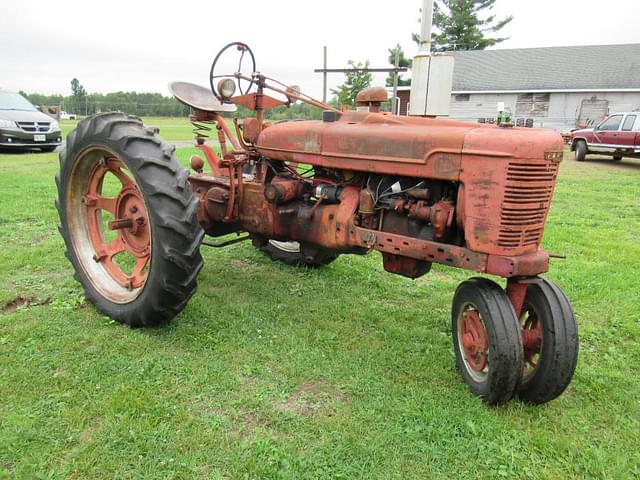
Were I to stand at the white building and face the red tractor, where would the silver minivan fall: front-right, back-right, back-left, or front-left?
front-right

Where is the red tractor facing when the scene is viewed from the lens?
facing the viewer and to the right of the viewer

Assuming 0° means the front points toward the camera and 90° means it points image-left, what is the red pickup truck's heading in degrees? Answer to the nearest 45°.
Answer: approximately 90°

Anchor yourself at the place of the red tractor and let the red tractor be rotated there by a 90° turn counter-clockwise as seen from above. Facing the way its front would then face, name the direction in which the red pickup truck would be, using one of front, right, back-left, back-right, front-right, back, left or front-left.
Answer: front

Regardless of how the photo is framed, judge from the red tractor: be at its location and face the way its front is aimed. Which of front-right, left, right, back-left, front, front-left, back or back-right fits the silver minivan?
back

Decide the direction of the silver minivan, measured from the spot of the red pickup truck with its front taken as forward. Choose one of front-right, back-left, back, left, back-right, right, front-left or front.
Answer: front-left

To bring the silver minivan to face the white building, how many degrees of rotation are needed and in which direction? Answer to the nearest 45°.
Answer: approximately 45° to its left

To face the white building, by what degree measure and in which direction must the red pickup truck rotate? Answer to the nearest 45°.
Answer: approximately 90° to its right

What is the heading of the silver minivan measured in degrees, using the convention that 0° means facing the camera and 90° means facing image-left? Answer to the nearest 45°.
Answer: approximately 315°
